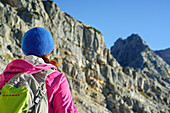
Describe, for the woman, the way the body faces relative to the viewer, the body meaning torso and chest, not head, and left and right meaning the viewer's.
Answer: facing away from the viewer and to the right of the viewer

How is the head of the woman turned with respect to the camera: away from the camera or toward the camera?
away from the camera
